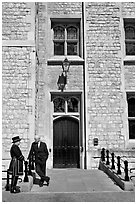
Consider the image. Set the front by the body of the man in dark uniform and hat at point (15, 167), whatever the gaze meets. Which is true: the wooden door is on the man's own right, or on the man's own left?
on the man's own left

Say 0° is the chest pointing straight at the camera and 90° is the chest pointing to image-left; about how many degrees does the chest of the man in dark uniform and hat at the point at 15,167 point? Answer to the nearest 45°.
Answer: approximately 270°

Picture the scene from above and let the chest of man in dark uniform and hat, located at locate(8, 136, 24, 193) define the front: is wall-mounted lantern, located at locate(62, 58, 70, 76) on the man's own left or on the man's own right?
on the man's own left
